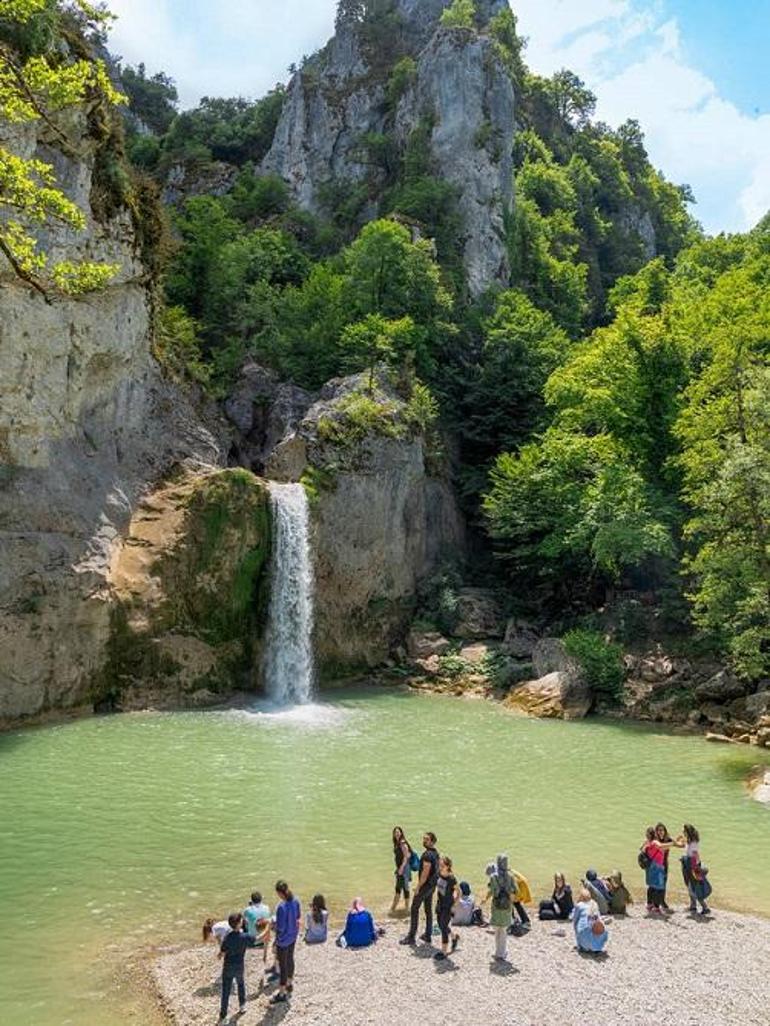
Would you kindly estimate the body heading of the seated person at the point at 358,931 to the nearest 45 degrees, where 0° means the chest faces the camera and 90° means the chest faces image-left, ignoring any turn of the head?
approximately 180°

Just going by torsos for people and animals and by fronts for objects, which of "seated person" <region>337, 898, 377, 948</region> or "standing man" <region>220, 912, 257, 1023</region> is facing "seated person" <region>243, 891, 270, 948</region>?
the standing man

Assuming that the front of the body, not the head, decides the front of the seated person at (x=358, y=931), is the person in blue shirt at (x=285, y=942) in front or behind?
behind

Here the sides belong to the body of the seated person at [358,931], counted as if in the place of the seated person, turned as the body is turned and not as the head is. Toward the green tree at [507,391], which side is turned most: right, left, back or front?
front

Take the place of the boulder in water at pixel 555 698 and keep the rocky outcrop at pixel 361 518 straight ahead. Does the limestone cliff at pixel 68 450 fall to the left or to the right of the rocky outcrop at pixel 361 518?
left

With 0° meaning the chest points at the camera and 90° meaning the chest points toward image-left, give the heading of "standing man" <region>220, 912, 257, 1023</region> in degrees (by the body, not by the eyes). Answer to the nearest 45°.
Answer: approximately 180°

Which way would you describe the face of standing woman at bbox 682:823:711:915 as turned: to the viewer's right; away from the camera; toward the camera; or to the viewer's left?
to the viewer's left

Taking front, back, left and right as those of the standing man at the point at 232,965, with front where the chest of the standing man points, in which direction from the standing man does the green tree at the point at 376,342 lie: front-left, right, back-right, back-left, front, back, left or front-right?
front

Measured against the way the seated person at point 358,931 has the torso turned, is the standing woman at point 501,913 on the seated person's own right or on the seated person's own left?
on the seated person's own right

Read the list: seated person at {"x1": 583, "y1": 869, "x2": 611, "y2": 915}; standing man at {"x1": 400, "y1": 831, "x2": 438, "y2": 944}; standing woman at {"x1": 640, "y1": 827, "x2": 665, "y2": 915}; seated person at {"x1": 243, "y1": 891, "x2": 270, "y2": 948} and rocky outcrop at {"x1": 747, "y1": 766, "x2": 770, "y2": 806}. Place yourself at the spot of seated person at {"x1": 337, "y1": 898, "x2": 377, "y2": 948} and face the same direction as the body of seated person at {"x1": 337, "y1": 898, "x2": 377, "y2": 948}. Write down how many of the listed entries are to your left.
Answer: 1

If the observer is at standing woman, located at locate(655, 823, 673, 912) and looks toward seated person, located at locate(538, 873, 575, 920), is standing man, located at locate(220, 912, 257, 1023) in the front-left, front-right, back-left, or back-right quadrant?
front-left

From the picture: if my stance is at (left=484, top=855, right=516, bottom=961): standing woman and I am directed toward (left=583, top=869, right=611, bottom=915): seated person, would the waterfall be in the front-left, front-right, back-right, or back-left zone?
front-left

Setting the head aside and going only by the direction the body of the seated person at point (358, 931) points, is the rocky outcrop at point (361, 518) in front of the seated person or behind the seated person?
in front
